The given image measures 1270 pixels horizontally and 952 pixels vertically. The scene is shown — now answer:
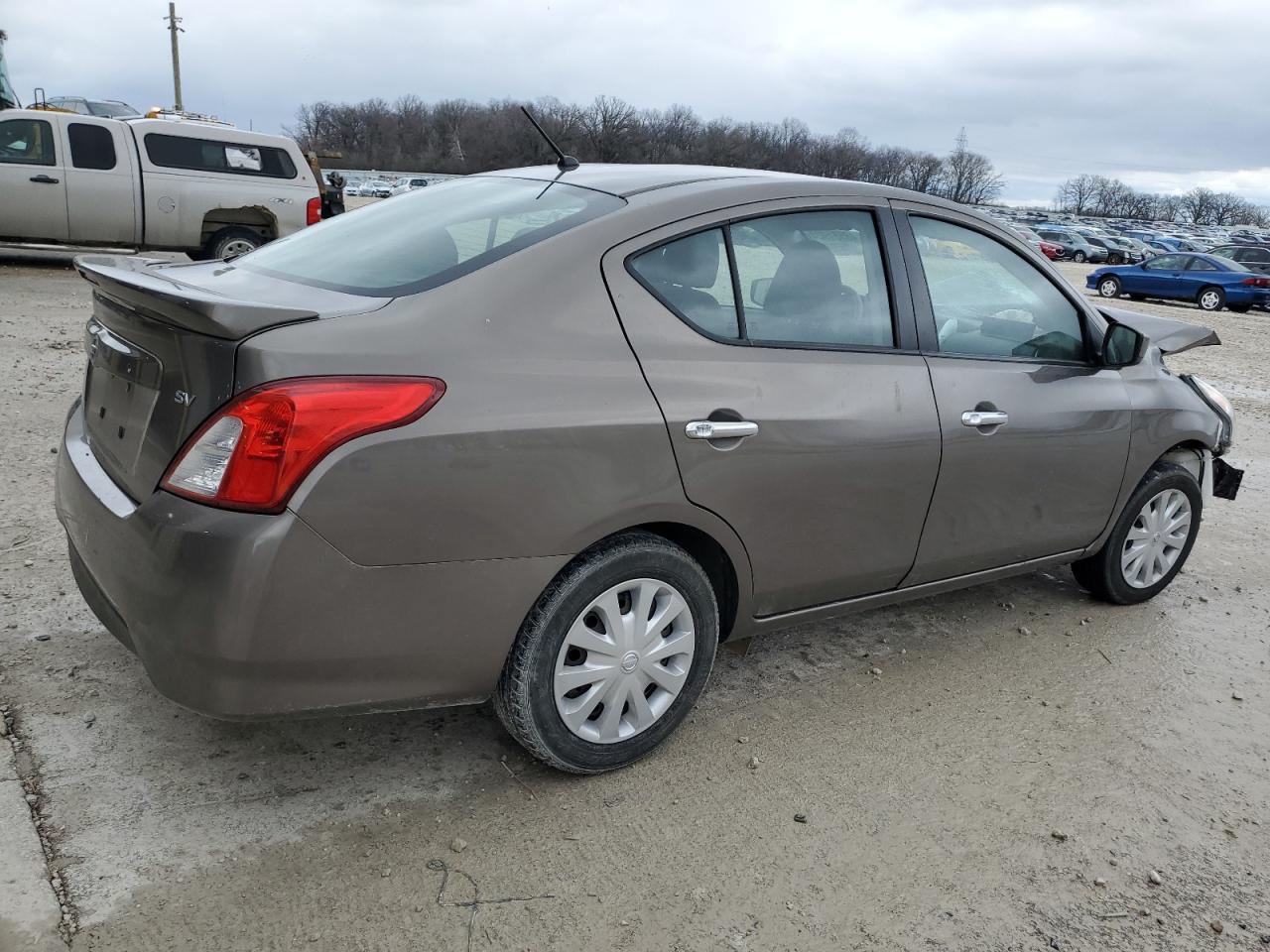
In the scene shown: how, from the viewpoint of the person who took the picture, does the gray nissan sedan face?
facing away from the viewer and to the right of the viewer

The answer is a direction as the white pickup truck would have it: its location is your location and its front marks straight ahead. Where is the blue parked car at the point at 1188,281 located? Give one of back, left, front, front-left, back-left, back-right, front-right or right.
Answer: back

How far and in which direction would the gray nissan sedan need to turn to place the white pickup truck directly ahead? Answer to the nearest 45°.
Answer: approximately 90° to its left

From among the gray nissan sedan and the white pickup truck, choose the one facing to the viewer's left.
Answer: the white pickup truck

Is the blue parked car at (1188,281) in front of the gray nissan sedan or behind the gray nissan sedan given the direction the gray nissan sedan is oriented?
in front

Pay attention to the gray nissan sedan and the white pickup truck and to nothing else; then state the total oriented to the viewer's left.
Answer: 1

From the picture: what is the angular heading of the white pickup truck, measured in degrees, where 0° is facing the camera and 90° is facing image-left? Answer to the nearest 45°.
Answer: approximately 90°

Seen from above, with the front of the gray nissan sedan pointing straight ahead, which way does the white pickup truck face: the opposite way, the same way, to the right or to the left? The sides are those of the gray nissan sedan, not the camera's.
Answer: the opposite way

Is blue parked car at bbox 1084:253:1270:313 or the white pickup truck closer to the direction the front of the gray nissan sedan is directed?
the blue parked car
